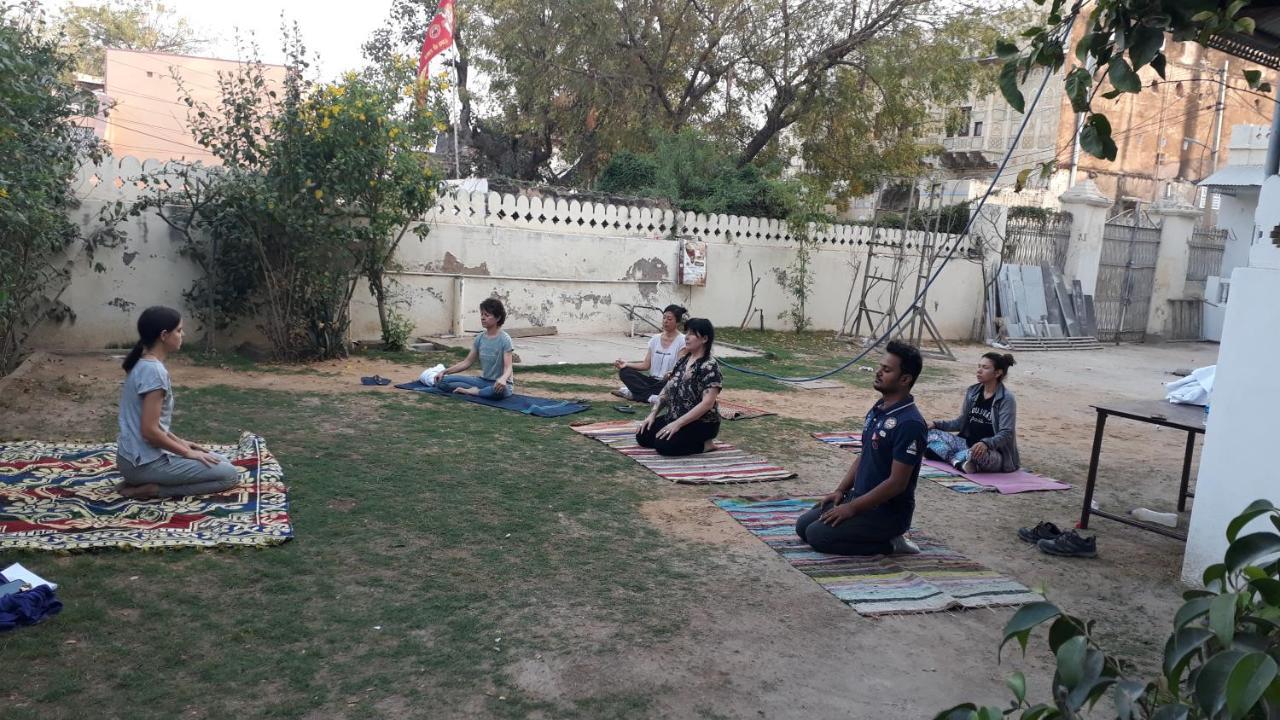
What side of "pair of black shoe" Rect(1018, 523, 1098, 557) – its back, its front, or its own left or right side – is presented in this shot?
left

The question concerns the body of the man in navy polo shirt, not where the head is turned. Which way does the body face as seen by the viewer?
to the viewer's left

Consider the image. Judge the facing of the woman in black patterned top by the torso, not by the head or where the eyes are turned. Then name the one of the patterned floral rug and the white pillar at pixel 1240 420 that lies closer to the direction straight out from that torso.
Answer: the patterned floral rug

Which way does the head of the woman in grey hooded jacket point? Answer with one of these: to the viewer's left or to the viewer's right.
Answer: to the viewer's left

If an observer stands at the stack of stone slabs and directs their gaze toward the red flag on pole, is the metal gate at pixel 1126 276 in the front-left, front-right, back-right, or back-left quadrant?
back-right

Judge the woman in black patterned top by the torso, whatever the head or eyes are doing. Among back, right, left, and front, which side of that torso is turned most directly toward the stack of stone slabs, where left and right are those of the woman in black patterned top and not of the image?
back

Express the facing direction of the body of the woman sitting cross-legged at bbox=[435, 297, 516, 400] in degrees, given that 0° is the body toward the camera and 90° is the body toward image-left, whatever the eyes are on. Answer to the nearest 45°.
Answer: approximately 45°

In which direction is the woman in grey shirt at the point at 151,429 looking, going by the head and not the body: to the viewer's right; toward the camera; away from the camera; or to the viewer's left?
to the viewer's right

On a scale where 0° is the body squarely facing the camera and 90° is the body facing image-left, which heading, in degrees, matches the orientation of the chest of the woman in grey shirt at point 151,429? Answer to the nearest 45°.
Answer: approximately 270°

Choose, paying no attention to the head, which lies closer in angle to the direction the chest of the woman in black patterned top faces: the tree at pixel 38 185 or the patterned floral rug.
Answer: the patterned floral rug

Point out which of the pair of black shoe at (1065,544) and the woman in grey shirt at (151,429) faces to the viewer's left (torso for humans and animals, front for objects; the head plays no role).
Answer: the pair of black shoe

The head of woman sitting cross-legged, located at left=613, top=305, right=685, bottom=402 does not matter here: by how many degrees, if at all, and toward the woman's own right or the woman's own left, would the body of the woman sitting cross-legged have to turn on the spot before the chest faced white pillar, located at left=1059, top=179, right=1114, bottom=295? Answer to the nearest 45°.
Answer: approximately 180°

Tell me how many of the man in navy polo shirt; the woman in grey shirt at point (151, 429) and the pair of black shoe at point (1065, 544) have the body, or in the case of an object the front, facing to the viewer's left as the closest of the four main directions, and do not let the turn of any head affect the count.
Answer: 2
